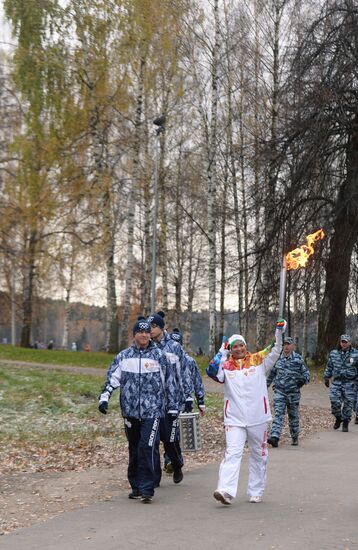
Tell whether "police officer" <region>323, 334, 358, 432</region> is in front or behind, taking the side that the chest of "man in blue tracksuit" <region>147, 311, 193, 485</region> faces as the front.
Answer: behind

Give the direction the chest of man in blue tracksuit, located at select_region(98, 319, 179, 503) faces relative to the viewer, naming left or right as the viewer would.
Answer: facing the viewer

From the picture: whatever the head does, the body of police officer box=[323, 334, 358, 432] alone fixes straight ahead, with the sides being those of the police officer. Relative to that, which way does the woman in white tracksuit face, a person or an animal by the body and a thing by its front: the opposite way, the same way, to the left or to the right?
the same way

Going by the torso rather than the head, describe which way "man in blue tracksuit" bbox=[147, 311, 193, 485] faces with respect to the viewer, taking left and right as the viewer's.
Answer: facing the viewer and to the left of the viewer

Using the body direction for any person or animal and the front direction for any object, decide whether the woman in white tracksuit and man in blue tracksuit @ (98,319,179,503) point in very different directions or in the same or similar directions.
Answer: same or similar directions

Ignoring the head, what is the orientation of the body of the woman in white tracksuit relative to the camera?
toward the camera

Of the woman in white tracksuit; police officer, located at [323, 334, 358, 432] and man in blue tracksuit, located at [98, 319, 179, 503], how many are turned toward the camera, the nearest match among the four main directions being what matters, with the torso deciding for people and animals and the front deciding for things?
3

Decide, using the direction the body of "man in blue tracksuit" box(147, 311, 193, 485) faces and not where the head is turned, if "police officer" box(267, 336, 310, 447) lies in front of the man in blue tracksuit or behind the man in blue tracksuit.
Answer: behind

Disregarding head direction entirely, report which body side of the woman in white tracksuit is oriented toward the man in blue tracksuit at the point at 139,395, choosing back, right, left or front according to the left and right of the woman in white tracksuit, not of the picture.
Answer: right

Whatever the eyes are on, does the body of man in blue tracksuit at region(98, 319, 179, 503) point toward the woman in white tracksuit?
no

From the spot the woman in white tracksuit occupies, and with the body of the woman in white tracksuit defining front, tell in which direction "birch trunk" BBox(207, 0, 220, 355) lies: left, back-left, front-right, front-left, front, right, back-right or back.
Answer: back

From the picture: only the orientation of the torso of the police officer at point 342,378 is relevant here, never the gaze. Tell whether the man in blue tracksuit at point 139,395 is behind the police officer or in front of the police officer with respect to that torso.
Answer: in front

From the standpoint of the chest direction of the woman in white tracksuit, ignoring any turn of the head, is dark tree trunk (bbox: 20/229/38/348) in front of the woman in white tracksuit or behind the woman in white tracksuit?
behind

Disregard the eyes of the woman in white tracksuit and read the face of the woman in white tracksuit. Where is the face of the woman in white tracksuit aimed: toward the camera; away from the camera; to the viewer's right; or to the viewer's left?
toward the camera

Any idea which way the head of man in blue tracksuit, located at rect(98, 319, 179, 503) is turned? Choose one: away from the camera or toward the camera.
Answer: toward the camera

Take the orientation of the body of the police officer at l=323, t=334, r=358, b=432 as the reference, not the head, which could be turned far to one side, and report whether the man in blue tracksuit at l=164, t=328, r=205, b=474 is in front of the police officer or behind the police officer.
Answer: in front

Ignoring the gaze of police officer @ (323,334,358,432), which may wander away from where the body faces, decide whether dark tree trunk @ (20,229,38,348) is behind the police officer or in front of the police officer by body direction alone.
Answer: behind
